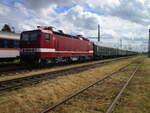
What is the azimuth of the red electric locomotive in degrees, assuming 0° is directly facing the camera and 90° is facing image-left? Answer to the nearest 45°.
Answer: approximately 45°
